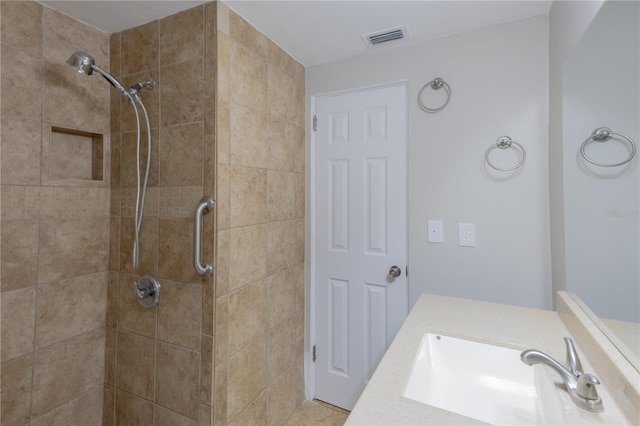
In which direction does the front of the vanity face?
to the viewer's left

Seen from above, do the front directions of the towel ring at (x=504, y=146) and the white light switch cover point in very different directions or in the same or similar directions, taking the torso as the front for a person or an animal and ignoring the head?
same or similar directions

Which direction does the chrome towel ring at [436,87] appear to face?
toward the camera

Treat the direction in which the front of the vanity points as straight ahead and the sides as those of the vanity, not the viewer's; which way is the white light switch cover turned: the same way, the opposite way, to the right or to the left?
to the left

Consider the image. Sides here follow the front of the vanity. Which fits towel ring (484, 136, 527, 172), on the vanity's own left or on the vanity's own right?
on the vanity's own right

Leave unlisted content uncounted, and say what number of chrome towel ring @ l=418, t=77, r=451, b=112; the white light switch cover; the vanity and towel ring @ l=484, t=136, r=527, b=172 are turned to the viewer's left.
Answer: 1

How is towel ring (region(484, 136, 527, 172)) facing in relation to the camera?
toward the camera

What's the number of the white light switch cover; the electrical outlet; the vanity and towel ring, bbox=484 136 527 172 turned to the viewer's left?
1

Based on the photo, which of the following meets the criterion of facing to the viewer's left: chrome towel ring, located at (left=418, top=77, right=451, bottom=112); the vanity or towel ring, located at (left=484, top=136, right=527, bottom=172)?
the vanity

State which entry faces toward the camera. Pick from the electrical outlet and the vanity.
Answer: the electrical outlet

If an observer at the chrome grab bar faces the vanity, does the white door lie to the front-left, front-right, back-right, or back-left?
front-left

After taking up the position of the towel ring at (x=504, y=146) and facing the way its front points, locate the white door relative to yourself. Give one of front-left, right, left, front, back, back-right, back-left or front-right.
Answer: right

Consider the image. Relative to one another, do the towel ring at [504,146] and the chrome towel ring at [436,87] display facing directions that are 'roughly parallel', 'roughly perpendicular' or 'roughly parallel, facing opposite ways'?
roughly parallel
